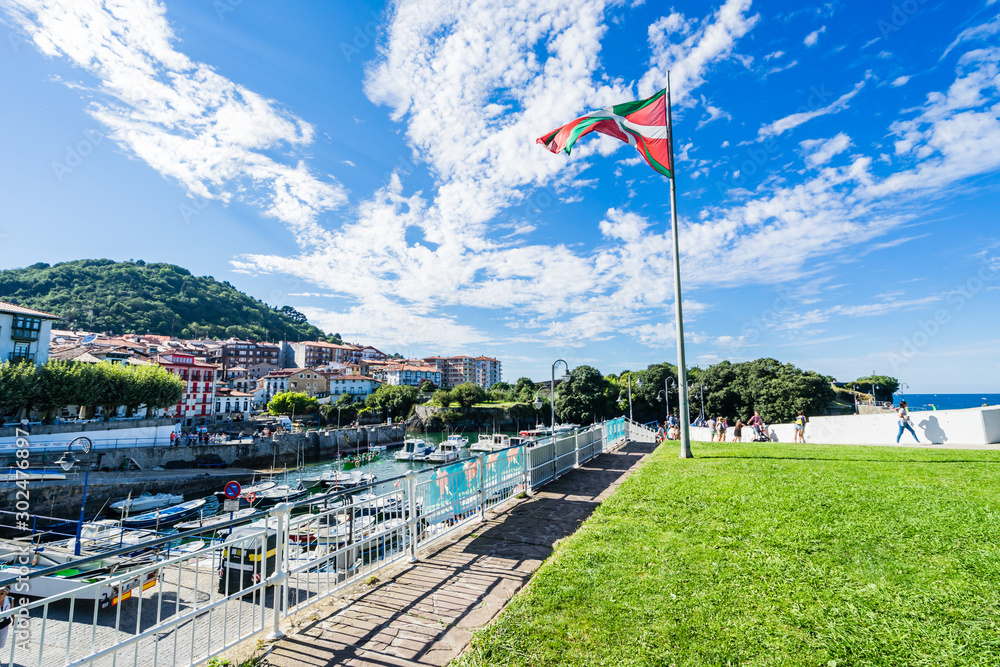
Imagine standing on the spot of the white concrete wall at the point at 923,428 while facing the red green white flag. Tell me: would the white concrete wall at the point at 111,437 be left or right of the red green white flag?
right

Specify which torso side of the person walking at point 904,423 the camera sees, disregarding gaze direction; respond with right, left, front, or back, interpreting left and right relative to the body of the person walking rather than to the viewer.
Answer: right

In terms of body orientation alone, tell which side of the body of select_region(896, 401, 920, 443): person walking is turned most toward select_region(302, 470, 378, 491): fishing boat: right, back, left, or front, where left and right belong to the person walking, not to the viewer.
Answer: back

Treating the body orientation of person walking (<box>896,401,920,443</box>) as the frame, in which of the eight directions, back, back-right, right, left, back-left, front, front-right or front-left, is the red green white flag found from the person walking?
back-right
